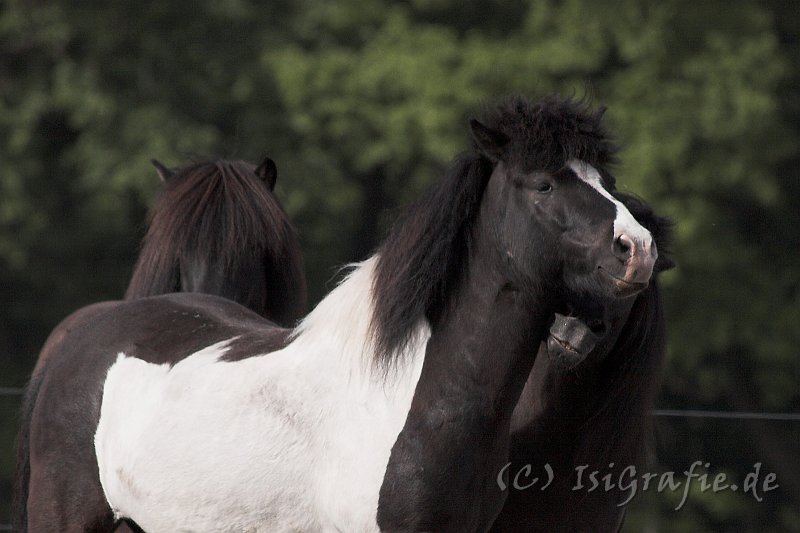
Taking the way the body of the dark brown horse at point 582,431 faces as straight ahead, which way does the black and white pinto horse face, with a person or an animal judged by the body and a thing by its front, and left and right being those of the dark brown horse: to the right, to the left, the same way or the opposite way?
to the left

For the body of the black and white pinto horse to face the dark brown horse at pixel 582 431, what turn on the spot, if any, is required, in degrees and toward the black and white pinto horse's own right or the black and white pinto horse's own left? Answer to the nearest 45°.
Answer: approximately 90° to the black and white pinto horse's own left

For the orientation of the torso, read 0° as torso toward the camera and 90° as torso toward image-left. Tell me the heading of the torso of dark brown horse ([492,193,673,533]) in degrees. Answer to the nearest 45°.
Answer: approximately 45°

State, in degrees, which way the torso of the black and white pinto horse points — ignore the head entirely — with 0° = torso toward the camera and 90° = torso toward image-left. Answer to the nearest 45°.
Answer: approximately 315°
